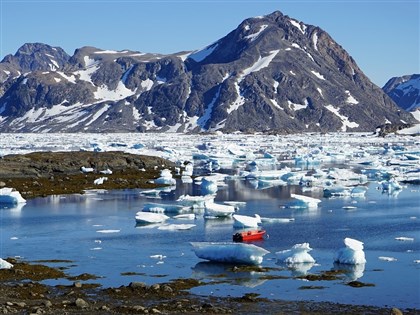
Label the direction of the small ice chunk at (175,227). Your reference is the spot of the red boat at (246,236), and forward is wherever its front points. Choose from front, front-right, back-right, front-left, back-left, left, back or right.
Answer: back-left

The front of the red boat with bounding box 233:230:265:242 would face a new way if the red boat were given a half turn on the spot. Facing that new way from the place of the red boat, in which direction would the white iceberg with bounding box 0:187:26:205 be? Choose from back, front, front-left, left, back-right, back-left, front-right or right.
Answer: front-right

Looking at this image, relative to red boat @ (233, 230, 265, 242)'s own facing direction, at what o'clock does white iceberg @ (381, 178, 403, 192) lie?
The white iceberg is roughly at 10 o'clock from the red boat.

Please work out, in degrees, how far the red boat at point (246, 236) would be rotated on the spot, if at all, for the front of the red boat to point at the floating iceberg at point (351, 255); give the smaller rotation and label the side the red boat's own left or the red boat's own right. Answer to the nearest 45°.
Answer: approximately 45° to the red boat's own right

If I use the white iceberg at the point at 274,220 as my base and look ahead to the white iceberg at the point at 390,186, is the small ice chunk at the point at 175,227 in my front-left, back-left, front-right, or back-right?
back-left

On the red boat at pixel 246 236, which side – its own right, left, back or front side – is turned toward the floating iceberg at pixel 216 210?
left

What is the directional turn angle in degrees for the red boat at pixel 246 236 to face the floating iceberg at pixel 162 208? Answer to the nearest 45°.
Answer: approximately 135° to its left

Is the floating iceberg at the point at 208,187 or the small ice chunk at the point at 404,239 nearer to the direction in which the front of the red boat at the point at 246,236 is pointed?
the small ice chunk

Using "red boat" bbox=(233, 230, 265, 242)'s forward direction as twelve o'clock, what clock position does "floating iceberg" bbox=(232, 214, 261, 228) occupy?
The floating iceberg is roughly at 9 o'clock from the red boat.

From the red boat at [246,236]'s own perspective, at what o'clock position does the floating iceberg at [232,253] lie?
The floating iceberg is roughly at 3 o'clock from the red boat.

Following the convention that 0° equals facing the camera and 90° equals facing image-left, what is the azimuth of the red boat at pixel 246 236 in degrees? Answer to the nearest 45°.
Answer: approximately 270°
